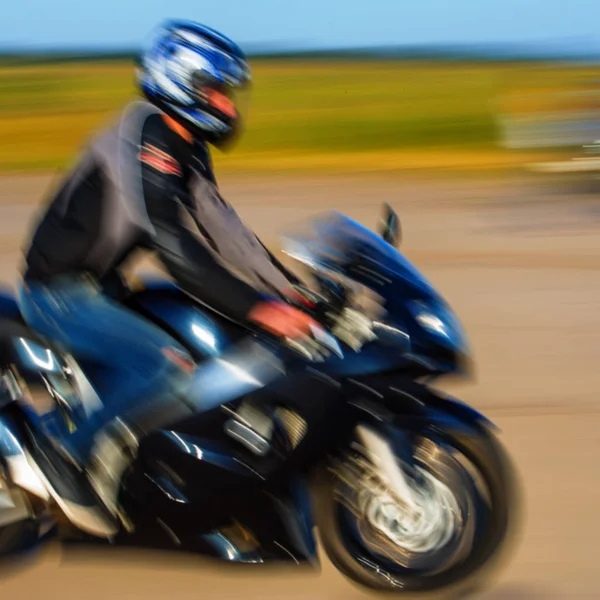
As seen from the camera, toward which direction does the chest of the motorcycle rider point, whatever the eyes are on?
to the viewer's right

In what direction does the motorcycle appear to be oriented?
to the viewer's right
